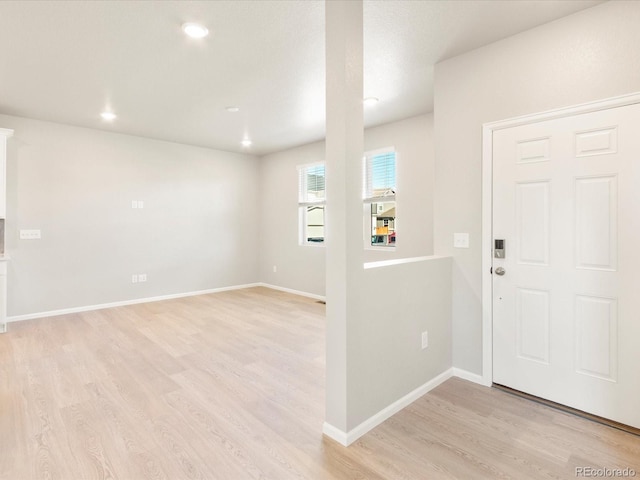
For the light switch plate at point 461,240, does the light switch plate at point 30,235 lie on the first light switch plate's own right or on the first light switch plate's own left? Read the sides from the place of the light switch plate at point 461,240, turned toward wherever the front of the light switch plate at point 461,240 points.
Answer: on the first light switch plate's own right

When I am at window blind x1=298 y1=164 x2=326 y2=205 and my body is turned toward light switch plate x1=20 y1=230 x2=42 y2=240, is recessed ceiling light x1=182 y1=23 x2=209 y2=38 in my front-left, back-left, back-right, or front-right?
front-left

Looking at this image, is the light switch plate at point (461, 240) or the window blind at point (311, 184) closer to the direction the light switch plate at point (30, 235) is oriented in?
the light switch plate

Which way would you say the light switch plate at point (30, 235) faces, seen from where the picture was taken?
facing the viewer

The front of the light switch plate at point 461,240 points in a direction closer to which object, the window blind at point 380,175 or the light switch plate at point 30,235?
the light switch plate

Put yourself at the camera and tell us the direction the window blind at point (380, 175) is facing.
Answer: facing the viewer and to the left of the viewer

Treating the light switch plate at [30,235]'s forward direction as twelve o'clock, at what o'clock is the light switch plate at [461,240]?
the light switch plate at [461,240] is roughly at 11 o'clock from the light switch plate at [30,235].

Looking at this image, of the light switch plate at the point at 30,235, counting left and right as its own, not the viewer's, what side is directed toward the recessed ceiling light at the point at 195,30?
front

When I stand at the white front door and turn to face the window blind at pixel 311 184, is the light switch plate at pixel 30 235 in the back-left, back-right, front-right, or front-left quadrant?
front-left

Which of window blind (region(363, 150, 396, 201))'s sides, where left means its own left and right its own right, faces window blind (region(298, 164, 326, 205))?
right

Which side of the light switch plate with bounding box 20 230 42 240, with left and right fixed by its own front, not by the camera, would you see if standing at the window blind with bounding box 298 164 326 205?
left

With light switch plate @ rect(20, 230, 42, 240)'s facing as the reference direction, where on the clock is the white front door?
The white front door is roughly at 11 o'clock from the light switch plate.

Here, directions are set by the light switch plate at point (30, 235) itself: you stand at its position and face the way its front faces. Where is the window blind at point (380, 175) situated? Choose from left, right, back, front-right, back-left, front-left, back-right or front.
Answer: front-left

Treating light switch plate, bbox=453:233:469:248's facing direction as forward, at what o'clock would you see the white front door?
The white front door is roughly at 10 o'clock from the light switch plate.
